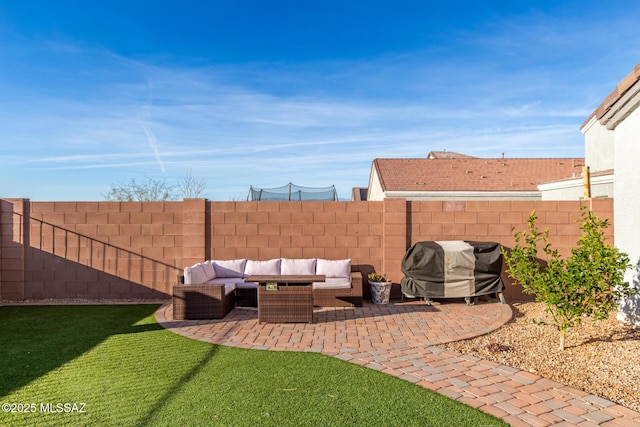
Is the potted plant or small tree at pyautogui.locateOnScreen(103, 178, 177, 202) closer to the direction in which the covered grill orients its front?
the potted plant

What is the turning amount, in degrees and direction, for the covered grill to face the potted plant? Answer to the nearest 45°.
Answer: approximately 90° to its right

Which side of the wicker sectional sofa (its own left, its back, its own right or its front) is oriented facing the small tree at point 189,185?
back

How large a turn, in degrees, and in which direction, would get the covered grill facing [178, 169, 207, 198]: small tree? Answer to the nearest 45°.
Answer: approximately 135° to its right

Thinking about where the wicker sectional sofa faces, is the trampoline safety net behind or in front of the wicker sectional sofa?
behind

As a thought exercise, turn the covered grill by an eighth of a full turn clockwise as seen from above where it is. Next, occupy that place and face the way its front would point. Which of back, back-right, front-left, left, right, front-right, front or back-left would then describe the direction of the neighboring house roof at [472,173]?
back-right

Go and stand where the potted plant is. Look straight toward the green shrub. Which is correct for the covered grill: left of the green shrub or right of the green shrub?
left

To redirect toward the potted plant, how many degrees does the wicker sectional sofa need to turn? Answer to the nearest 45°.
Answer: approximately 90° to its left

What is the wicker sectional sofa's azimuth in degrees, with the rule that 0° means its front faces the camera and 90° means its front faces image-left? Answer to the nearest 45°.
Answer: approximately 0°

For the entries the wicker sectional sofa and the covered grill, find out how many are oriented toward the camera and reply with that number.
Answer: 2
